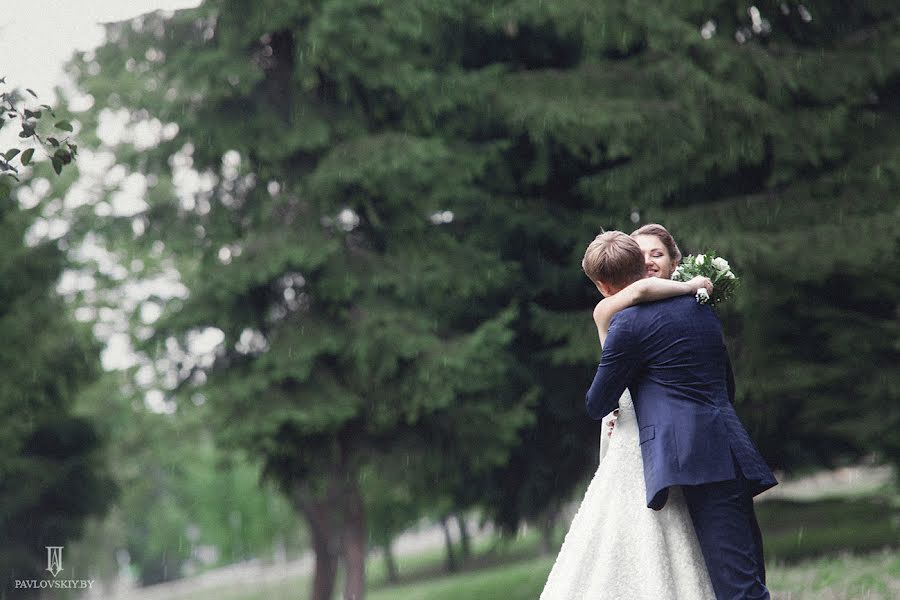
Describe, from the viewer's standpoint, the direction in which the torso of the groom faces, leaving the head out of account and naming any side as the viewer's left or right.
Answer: facing away from the viewer and to the left of the viewer

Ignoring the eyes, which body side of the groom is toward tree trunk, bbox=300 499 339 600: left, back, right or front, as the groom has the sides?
front

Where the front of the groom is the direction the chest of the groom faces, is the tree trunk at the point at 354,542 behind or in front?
in front

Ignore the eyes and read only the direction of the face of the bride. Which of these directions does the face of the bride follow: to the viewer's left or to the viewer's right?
to the viewer's left
